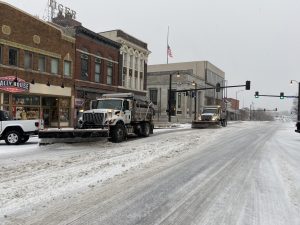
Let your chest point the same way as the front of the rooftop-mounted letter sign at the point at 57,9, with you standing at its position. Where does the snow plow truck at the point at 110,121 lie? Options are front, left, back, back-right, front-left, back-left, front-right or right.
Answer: front-right

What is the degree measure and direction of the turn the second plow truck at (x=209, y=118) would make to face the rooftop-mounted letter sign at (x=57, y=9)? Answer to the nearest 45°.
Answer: approximately 45° to its right

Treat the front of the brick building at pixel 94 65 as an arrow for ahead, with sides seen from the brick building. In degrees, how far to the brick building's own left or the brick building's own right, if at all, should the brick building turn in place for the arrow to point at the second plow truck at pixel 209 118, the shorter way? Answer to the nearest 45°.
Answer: approximately 45° to the brick building's own left

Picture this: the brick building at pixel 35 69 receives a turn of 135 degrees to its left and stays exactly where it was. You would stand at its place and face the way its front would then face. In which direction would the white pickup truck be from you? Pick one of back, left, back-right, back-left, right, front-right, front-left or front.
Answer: back

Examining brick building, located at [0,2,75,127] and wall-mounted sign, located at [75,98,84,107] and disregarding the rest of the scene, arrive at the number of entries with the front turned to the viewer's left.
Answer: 0

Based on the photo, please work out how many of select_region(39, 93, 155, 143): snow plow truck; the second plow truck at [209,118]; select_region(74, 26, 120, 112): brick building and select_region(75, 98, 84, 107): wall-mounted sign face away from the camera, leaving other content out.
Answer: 0

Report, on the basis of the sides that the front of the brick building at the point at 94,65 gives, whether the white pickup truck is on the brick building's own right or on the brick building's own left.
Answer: on the brick building's own right

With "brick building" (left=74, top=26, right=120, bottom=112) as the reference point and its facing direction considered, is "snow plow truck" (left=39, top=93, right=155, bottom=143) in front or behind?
in front

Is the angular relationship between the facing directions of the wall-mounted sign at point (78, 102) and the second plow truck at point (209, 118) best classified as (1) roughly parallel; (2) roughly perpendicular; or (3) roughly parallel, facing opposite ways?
roughly perpendicular

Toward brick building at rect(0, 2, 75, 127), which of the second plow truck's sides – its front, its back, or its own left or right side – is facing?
front

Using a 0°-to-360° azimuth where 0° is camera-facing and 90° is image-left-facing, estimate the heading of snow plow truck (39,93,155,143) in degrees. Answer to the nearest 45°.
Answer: approximately 45°
